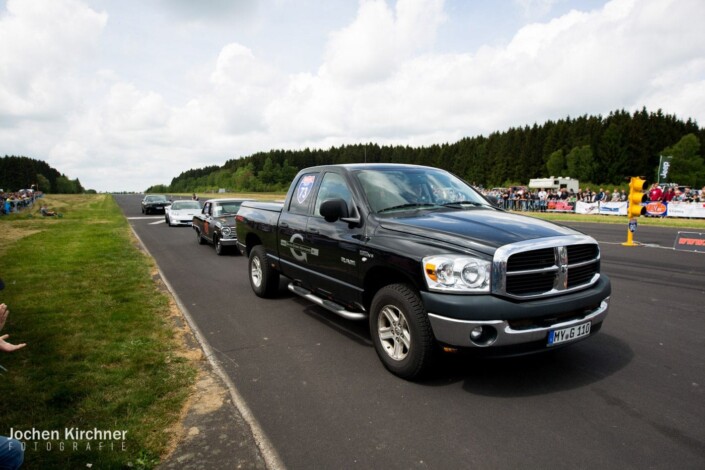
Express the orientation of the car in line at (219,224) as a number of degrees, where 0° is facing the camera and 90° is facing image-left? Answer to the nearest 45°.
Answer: approximately 315°

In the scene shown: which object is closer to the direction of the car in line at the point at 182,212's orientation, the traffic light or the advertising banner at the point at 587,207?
the traffic light

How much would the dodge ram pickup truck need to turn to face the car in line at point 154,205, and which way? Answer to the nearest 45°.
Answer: approximately 180°

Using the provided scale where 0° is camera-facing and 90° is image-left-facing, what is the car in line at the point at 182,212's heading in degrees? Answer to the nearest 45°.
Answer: approximately 315°

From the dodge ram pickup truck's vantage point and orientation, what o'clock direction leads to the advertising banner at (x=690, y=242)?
The advertising banner is roughly at 9 o'clock from the dodge ram pickup truck.

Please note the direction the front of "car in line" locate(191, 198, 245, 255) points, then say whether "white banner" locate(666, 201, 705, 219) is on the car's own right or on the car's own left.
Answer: on the car's own left
